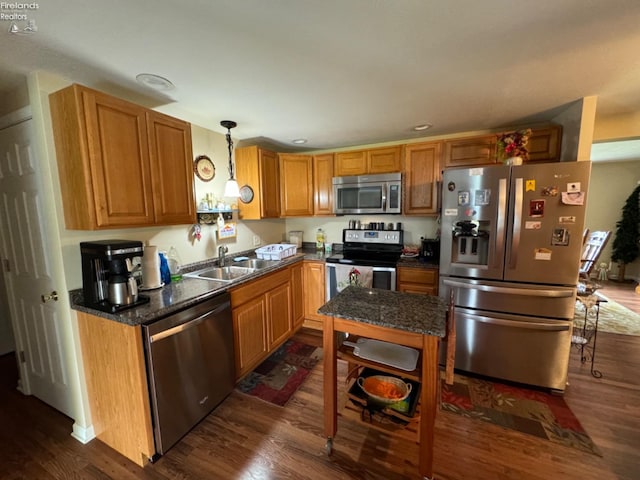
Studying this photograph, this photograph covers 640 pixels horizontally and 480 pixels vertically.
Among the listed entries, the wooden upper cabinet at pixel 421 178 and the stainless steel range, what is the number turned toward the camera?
2

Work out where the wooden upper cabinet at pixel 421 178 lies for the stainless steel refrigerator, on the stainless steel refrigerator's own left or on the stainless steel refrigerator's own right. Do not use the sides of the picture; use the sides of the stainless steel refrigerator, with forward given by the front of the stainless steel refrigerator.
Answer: on the stainless steel refrigerator's own right

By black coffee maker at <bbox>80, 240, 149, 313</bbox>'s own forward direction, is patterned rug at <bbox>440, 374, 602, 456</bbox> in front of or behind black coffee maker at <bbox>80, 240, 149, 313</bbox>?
in front

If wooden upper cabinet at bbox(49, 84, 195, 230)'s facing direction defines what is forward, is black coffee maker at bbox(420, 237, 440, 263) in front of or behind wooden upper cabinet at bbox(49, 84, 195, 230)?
in front

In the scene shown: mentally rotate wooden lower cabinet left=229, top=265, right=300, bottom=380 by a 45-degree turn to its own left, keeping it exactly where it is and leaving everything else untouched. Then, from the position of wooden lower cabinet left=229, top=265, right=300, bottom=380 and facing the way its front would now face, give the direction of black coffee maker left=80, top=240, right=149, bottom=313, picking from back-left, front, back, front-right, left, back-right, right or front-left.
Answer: back-right

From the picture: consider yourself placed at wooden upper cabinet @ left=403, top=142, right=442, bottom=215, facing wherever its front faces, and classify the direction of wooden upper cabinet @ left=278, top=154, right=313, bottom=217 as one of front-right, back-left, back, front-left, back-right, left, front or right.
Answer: right

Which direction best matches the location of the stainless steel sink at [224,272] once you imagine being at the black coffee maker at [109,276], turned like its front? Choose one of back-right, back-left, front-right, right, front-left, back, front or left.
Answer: left

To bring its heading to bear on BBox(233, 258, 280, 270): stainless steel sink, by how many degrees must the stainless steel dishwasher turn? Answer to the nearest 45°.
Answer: approximately 90° to its left
